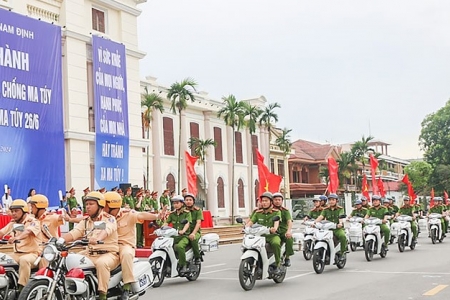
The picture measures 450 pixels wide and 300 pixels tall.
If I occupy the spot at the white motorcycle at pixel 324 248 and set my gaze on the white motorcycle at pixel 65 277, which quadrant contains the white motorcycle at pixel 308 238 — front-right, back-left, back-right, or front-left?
back-right

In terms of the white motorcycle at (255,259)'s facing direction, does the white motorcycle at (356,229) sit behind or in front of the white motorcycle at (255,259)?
behind

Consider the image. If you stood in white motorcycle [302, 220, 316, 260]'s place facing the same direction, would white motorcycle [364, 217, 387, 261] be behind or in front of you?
behind

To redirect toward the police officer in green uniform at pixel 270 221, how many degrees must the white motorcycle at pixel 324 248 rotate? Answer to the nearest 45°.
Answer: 0° — it already faces them

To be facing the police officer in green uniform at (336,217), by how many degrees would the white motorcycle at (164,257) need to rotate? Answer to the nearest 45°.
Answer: approximately 180°

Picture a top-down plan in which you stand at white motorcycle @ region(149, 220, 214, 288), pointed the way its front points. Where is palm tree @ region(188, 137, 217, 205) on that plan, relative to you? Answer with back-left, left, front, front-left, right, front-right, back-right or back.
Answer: back-right

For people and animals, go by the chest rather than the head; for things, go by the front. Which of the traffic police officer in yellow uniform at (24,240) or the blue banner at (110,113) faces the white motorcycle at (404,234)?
the blue banner

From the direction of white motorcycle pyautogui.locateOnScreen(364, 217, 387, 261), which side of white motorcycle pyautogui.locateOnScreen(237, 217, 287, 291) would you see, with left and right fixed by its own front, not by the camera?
back

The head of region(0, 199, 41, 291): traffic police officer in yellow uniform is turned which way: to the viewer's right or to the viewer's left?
to the viewer's left

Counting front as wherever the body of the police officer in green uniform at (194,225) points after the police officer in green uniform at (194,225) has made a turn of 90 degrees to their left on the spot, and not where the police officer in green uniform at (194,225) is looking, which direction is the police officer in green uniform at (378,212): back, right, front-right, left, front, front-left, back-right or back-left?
left
